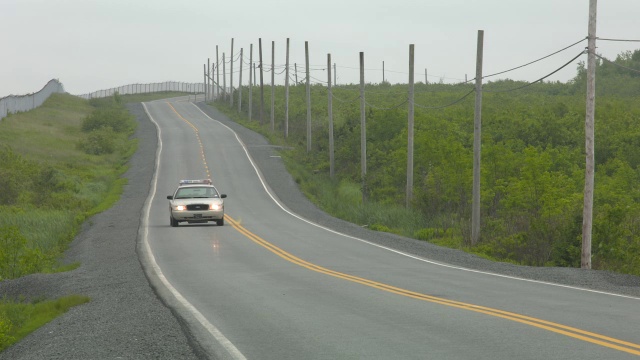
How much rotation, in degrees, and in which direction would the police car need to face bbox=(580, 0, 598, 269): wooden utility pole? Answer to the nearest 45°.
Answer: approximately 45° to its left

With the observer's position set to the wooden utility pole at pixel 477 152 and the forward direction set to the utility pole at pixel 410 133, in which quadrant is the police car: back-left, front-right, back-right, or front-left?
front-left

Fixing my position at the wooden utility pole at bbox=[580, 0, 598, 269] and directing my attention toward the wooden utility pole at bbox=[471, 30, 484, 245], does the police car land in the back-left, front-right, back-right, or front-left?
front-left

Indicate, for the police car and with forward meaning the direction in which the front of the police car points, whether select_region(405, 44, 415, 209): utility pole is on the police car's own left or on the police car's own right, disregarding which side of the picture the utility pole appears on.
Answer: on the police car's own left

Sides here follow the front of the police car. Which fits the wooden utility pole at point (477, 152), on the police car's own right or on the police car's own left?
on the police car's own left

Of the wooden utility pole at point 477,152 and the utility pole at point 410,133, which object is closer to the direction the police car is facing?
the wooden utility pole

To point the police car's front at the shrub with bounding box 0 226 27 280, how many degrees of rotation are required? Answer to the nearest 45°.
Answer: approximately 45° to its right

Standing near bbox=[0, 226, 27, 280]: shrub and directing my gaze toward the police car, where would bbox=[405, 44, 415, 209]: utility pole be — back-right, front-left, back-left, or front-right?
front-right

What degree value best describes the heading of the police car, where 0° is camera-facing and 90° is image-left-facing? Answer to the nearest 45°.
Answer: approximately 0°
